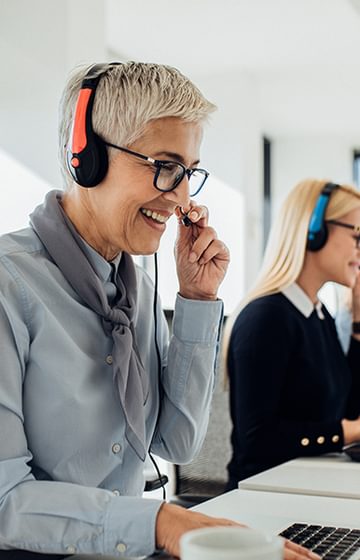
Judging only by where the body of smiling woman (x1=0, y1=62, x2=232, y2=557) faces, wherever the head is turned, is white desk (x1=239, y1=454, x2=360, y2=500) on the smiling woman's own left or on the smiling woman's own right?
on the smiling woman's own left

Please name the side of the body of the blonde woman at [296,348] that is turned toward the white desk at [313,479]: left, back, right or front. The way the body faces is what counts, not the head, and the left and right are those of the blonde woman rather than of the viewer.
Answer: right

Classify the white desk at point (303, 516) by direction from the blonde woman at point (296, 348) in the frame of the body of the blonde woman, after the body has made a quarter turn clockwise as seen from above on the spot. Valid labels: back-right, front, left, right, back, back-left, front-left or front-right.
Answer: front

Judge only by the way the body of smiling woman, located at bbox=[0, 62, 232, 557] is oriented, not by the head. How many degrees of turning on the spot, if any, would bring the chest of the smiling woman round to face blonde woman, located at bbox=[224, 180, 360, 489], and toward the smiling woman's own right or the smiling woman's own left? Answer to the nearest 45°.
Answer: approximately 90° to the smiling woman's own left

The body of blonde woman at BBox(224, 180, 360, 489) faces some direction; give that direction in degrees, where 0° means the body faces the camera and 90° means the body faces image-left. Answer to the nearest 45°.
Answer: approximately 270°

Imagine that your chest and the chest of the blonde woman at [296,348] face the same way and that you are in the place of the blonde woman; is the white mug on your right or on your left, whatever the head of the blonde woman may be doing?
on your right

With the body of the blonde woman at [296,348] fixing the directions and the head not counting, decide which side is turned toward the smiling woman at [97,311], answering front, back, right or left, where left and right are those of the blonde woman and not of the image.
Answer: right

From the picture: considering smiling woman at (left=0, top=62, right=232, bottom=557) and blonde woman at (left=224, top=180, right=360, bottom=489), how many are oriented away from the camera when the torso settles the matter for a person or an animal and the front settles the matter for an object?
0

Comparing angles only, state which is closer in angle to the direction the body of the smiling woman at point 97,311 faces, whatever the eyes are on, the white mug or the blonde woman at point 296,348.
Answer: the white mug

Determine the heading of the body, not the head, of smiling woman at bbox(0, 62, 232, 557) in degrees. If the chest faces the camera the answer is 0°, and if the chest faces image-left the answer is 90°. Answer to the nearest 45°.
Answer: approximately 315°

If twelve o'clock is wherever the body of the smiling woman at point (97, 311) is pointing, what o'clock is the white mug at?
The white mug is roughly at 1 o'clock from the smiling woman.
